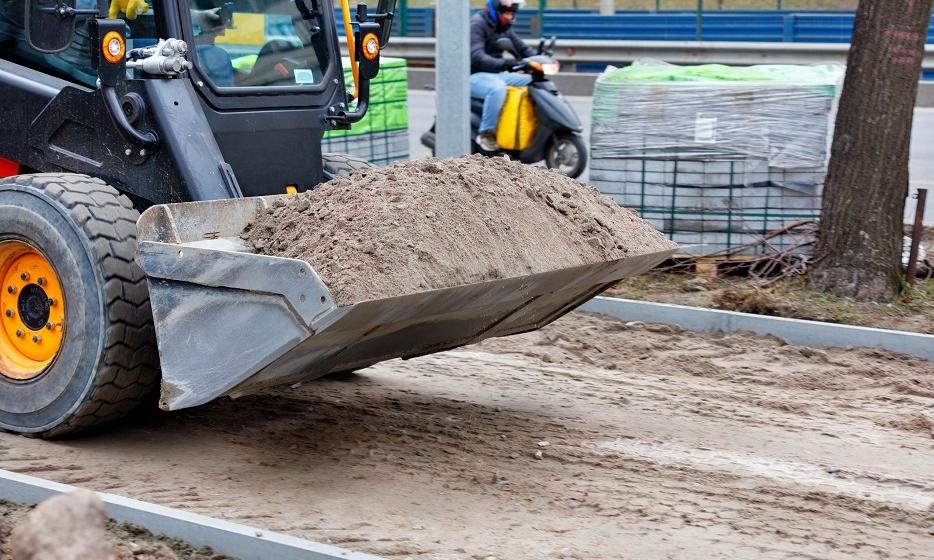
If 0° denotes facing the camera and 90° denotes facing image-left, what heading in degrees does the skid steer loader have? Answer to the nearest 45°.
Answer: approximately 315°

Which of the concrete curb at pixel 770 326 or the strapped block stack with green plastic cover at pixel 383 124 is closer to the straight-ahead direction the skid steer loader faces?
the concrete curb

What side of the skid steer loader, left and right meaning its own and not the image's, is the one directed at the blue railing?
left

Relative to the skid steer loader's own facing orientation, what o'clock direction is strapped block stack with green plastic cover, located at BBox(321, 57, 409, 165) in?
The strapped block stack with green plastic cover is roughly at 8 o'clock from the skid steer loader.

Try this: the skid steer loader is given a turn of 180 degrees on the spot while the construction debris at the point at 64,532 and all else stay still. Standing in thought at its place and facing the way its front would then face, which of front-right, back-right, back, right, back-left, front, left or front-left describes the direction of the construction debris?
back-left

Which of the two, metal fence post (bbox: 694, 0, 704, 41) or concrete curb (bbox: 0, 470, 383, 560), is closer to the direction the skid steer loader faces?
the concrete curb

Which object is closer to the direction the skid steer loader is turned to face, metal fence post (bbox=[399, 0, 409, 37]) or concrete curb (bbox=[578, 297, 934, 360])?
the concrete curb

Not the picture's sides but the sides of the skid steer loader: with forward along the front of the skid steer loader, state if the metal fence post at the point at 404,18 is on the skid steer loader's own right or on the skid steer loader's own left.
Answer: on the skid steer loader's own left

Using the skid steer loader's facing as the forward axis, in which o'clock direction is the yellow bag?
The yellow bag is roughly at 8 o'clock from the skid steer loader.

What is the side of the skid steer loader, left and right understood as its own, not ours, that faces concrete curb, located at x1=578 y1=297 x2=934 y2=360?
left

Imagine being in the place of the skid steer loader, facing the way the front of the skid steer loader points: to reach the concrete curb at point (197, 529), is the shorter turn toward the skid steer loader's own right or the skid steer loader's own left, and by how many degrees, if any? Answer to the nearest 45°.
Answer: approximately 45° to the skid steer loader's own right
